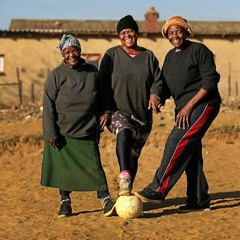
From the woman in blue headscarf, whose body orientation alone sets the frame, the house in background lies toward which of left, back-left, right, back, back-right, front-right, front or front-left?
back

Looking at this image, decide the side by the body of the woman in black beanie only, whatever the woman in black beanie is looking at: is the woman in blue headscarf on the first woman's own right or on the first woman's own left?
on the first woman's own right

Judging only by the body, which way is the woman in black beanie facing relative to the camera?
toward the camera

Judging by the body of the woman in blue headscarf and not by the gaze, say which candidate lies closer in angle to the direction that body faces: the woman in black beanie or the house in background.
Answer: the woman in black beanie

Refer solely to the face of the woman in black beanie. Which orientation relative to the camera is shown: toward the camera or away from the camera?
toward the camera

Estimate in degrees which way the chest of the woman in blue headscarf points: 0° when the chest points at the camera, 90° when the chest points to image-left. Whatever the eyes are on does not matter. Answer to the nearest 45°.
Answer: approximately 0°

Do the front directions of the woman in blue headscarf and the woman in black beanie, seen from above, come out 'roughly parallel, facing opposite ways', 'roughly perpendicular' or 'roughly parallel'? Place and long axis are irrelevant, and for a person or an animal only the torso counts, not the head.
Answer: roughly parallel

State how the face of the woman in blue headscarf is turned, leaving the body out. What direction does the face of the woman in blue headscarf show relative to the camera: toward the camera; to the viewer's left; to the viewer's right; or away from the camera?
toward the camera
